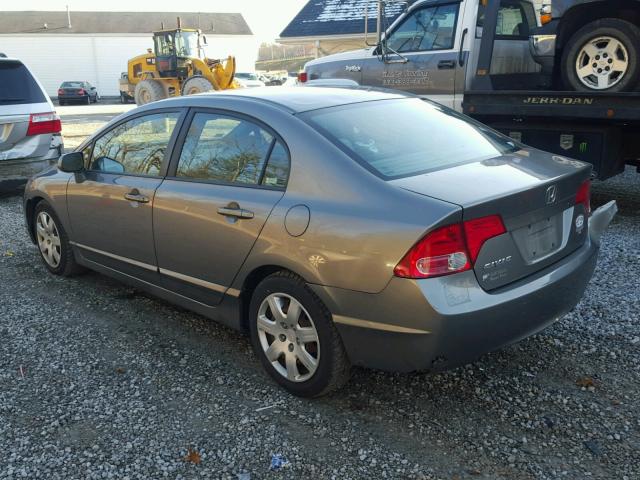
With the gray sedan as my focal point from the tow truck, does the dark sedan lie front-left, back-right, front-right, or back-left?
back-right

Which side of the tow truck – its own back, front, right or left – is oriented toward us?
left

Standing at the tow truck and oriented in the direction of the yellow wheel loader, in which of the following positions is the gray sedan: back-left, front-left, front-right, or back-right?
back-left

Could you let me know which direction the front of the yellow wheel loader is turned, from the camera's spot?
facing to the right of the viewer

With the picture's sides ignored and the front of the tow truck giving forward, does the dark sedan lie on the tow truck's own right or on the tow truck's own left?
on the tow truck's own right

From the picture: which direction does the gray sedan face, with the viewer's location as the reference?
facing away from the viewer and to the left of the viewer

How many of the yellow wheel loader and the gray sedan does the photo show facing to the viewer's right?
1

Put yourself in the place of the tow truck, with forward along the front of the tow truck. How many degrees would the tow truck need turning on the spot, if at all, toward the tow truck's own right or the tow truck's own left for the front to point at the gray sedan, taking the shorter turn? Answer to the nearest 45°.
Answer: approximately 90° to the tow truck's own left

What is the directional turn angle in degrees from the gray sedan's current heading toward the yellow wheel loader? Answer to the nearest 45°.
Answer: approximately 45° to its right

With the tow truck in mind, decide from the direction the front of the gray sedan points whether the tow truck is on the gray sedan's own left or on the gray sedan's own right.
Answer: on the gray sedan's own right
